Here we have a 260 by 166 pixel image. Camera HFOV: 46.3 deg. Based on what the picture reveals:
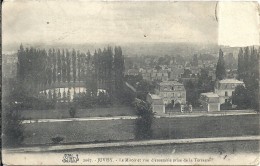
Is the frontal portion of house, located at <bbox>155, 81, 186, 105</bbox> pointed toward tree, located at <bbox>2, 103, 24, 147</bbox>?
no

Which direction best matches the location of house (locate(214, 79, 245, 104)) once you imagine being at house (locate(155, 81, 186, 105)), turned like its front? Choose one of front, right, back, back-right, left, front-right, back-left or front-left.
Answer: left

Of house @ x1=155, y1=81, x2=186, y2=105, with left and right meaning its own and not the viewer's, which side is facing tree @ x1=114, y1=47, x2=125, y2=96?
right

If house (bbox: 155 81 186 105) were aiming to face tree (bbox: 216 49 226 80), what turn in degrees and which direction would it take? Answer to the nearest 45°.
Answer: approximately 90° to its left

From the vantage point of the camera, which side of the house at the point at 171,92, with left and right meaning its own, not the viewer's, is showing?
front

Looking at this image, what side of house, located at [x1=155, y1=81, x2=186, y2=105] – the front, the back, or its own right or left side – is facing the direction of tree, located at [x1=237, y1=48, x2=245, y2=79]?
left
